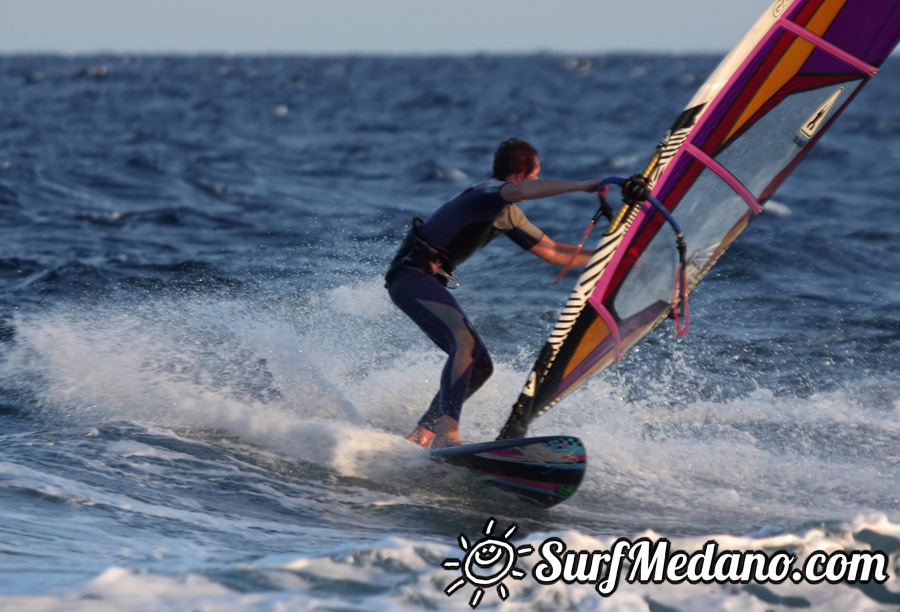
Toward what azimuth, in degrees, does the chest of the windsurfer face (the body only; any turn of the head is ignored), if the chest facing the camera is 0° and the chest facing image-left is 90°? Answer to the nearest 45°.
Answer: approximately 270°
